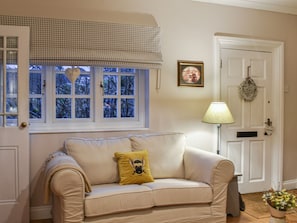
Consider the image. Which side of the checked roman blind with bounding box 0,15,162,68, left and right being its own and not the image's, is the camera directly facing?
front

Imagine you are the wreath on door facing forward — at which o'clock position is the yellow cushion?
The yellow cushion is roughly at 1 o'clock from the wreath on door.

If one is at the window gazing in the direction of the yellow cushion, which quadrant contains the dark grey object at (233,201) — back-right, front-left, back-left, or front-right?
front-left

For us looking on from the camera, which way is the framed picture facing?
facing the viewer

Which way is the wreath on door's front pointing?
toward the camera

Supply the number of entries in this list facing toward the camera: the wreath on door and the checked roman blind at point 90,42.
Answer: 2

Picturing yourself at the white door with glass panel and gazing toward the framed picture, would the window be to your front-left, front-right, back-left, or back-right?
front-left

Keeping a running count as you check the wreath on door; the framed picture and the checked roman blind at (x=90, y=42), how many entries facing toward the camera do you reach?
3

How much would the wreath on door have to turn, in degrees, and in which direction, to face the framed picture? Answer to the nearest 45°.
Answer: approximately 45° to its right

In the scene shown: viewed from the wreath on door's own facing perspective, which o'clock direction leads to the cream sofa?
The cream sofa is roughly at 1 o'clock from the wreath on door.

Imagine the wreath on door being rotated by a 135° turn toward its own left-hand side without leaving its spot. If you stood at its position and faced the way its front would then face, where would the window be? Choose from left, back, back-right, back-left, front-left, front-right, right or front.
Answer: back

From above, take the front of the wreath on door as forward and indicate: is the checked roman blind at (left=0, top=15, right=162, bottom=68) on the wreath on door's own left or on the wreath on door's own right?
on the wreath on door's own right
